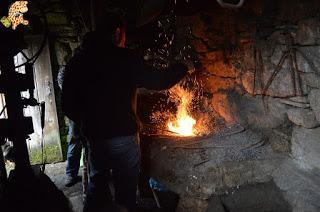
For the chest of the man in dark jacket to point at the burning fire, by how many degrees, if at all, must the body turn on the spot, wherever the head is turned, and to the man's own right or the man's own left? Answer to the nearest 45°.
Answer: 0° — they already face it

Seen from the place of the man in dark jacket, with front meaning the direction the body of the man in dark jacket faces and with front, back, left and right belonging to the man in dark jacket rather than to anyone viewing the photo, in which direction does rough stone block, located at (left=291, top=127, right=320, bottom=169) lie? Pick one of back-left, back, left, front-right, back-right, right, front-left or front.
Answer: front-right

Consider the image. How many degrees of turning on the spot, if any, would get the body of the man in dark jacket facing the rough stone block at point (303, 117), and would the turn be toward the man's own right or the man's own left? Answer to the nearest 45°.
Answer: approximately 45° to the man's own right

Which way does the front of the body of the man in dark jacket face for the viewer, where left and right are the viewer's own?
facing away from the viewer and to the right of the viewer

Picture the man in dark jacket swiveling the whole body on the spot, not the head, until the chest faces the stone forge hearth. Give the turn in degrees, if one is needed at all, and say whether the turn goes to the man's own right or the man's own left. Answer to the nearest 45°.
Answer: approximately 45° to the man's own right

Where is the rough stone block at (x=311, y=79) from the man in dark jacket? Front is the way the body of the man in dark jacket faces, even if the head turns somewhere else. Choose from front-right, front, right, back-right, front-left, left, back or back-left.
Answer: front-right
